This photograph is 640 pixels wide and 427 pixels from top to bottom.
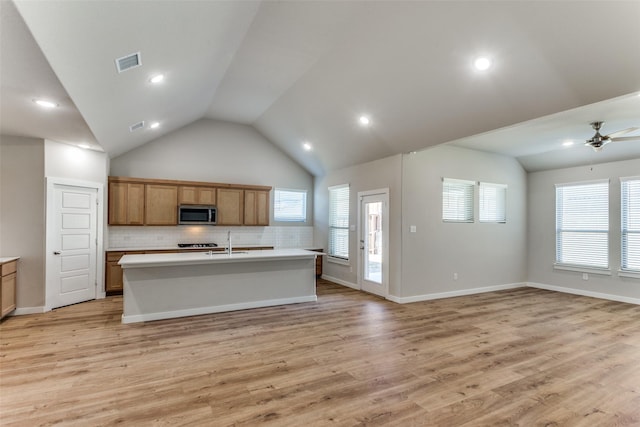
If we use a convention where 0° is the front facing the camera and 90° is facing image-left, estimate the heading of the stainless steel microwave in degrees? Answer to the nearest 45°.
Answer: approximately 0°

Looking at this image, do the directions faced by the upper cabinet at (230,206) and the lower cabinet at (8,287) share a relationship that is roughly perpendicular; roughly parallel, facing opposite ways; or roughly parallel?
roughly perpendicular

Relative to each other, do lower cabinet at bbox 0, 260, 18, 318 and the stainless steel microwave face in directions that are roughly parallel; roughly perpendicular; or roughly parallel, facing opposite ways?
roughly perpendicular

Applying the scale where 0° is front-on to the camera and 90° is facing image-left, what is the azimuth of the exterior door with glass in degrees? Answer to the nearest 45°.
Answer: approximately 45°

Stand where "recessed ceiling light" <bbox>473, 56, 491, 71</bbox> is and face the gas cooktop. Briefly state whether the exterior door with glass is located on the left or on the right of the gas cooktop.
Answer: right

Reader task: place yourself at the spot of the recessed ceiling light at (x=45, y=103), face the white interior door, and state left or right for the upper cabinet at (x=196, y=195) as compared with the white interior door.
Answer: right

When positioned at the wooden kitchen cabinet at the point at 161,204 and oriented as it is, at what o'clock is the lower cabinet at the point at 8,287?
The lower cabinet is roughly at 2 o'clock from the wooden kitchen cabinet.

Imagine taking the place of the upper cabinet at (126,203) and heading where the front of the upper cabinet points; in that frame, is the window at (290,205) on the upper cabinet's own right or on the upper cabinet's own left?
on the upper cabinet's own left

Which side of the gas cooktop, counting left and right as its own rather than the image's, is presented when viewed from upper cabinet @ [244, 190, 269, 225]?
left

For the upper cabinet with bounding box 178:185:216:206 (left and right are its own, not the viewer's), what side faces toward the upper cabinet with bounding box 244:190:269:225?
left

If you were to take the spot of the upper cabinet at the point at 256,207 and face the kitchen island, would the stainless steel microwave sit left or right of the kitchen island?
right
